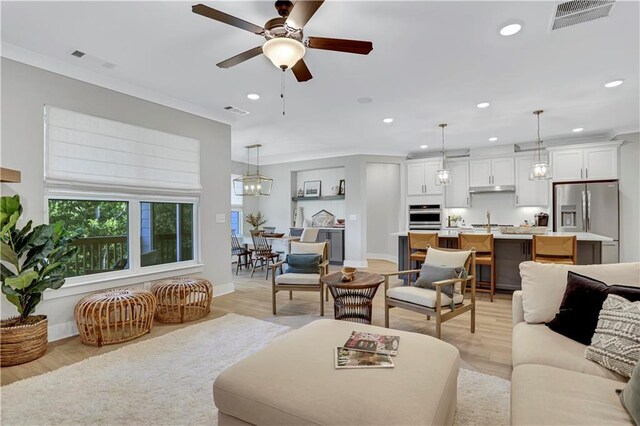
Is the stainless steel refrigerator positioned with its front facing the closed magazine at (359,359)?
yes

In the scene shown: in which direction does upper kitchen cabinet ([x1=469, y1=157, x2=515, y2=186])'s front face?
toward the camera

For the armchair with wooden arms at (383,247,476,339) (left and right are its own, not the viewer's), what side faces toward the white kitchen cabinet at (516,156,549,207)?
back

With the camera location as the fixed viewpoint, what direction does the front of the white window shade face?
facing the viewer and to the right of the viewer

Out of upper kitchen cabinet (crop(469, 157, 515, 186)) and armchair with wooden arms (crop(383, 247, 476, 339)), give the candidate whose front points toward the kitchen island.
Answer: the upper kitchen cabinet

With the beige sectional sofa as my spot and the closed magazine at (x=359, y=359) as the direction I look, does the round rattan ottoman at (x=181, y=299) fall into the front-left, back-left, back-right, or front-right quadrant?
front-right

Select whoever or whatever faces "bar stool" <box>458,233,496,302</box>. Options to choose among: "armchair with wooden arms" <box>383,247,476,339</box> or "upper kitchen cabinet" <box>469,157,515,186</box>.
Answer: the upper kitchen cabinet

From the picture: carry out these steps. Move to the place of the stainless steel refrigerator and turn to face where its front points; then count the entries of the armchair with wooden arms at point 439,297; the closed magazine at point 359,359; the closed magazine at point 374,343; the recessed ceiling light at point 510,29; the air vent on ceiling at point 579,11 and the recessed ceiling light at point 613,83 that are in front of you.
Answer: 6

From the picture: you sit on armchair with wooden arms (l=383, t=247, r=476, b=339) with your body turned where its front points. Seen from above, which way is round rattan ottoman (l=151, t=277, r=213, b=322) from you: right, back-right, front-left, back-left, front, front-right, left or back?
front-right

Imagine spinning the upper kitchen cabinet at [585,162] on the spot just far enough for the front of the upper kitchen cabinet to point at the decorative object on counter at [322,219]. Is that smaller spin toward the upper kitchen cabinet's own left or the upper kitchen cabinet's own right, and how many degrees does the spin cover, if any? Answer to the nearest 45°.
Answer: approximately 90° to the upper kitchen cabinet's own right

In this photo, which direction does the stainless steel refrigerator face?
toward the camera

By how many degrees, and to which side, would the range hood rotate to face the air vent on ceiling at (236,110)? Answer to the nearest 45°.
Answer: approximately 45° to its right

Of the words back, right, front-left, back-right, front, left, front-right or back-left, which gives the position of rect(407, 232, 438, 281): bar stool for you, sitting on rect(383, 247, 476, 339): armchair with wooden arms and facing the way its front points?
back-right

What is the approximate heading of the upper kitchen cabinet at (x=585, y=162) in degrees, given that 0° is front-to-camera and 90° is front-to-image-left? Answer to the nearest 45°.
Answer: approximately 0°

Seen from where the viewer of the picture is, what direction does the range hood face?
facing the viewer

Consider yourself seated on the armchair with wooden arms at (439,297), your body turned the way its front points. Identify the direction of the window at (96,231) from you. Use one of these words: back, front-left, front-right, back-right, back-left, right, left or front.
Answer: front-right

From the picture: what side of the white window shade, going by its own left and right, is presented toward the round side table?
front

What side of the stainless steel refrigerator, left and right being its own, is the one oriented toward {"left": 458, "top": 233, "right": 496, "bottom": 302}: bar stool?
front

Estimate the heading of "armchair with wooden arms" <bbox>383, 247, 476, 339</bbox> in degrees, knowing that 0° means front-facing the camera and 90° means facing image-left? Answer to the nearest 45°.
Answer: approximately 45°

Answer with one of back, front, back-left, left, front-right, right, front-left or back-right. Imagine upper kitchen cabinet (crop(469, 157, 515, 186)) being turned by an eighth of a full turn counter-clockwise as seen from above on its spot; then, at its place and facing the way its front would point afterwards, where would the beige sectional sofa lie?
front-right
